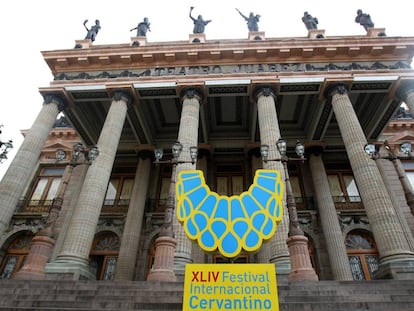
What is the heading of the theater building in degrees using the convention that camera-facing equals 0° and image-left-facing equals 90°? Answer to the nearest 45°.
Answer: approximately 0°

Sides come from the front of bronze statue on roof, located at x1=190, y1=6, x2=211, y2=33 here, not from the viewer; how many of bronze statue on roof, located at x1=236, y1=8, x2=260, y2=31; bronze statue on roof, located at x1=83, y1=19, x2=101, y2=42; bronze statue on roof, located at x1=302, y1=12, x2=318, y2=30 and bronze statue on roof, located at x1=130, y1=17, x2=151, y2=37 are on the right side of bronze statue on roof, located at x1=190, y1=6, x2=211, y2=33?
2

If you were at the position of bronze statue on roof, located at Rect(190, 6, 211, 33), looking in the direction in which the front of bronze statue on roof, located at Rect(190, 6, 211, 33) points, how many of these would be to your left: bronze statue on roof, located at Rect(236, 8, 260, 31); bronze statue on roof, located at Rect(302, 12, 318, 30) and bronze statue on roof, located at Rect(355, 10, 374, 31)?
3

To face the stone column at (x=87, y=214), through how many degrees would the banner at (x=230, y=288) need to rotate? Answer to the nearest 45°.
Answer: approximately 135° to its right

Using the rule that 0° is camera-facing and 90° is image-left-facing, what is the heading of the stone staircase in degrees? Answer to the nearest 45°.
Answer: approximately 0°

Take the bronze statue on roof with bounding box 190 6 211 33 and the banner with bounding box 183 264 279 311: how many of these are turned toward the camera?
2
